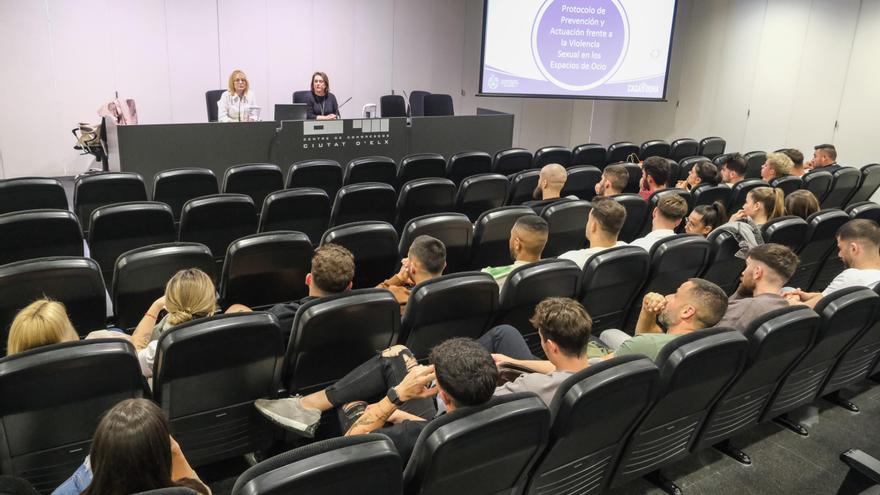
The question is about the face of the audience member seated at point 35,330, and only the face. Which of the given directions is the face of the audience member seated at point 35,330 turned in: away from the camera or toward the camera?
away from the camera

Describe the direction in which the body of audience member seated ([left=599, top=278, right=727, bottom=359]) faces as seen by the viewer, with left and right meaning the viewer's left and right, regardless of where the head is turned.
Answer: facing away from the viewer and to the left of the viewer

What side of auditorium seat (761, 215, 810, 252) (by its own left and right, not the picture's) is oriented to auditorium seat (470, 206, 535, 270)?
left

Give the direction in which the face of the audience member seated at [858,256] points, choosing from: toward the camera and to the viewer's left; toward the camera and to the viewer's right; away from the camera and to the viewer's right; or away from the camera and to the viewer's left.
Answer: away from the camera and to the viewer's left

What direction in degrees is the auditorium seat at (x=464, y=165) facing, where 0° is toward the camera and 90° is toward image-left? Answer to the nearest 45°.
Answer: approximately 135°

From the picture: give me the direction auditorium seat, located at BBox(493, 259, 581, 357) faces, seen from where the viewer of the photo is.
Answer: facing away from the viewer and to the left of the viewer

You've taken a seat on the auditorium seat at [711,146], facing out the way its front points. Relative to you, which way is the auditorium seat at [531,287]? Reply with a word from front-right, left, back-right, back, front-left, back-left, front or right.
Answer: back-left

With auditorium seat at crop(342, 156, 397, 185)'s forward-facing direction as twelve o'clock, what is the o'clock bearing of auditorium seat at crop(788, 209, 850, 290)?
auditorium seat at crop(788, 209, 850, 290) is roughly at 4 o'clock from auditorium seat at crop(342, 156, 397, 185).

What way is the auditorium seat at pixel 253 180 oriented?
away from the camera

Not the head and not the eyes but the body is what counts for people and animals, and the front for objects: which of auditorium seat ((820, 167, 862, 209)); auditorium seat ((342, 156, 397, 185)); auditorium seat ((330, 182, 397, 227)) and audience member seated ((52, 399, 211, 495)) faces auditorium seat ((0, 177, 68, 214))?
the audience member seated

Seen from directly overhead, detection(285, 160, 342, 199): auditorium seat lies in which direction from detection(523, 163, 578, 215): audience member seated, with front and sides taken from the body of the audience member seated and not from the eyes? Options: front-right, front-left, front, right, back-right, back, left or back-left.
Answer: front-left

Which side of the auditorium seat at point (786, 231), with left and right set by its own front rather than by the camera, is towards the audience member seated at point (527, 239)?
left

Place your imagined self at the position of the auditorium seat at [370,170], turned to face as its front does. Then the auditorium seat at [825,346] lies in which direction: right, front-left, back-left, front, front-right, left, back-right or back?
back-right
